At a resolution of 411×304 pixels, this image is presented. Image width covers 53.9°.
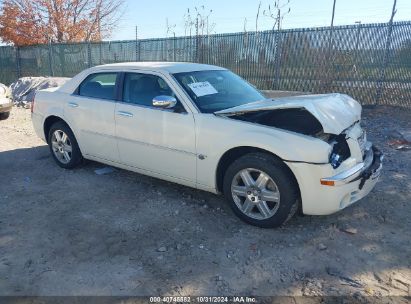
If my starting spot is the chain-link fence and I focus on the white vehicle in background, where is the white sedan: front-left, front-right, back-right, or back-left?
front-left

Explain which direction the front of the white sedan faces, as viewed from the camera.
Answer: facing the viewer and to the right of the viewer

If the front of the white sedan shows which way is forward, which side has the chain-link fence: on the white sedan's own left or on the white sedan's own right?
on the white sedan's own left

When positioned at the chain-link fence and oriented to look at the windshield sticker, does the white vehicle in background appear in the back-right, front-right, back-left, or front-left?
front-right

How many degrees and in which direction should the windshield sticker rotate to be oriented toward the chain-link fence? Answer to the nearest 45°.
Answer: approximately 90° to its left

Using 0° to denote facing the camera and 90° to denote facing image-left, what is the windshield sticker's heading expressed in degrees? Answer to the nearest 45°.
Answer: approximately 315°

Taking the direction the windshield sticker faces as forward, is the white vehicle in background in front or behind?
behind

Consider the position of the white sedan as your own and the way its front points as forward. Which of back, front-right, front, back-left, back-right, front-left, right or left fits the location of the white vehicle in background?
back
